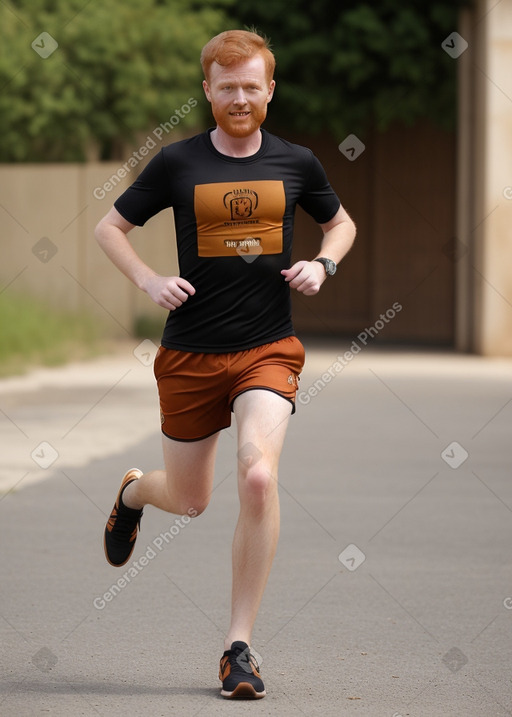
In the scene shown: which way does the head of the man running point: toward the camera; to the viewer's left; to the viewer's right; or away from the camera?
toward the camera

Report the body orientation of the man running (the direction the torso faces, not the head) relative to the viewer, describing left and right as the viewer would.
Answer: facing the viewer
